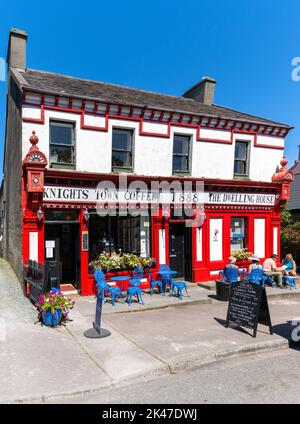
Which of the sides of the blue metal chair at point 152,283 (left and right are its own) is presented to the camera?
right

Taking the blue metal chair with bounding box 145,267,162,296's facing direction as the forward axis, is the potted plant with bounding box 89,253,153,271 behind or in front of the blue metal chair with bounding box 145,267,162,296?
behind

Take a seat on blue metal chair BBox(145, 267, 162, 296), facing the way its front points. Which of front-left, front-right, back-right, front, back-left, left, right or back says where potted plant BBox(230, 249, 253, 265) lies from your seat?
front-left

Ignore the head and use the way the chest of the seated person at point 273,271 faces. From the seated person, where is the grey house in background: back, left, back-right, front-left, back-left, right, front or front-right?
left

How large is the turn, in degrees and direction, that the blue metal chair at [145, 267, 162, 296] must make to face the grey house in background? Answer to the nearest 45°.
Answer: approximately 45° to its left
